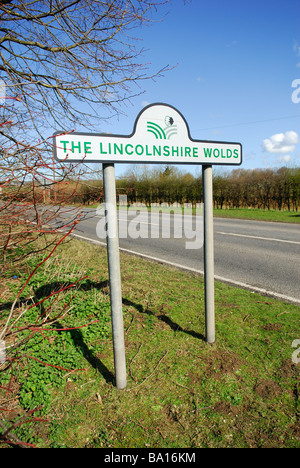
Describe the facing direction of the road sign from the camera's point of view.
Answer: facing the viewer and to the right of the viewer
